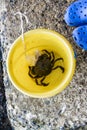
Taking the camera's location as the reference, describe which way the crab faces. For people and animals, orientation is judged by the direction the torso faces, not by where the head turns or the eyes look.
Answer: facing away from the viewer and to the left of the viewer
